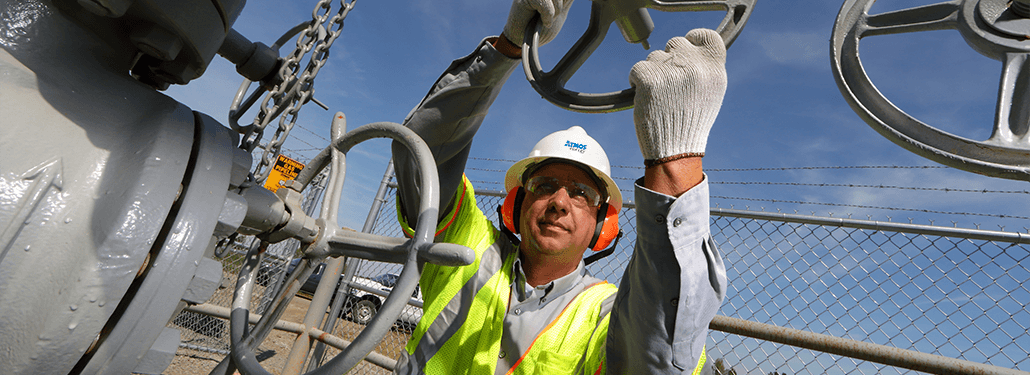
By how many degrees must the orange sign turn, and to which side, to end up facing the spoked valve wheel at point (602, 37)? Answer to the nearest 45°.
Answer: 0° — it already faces it

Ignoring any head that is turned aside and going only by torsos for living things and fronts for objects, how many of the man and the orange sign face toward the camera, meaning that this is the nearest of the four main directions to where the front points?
2

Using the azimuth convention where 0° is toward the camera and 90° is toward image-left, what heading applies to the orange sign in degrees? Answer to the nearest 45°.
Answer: approximately 0°

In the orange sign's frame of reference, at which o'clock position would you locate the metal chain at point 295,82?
The metal chain is roughly at 12 o'clock from the orange sign.

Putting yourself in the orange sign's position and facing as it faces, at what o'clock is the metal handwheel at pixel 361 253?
The metal handwheel is roughly at 12 o'clock from the orange sign.

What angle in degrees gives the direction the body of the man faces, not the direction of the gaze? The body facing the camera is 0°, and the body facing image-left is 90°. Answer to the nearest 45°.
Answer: approximately 0°
